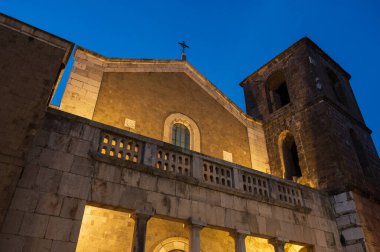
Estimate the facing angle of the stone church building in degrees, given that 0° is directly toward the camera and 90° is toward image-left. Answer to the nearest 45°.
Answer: approximately 315°
